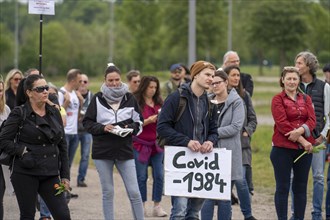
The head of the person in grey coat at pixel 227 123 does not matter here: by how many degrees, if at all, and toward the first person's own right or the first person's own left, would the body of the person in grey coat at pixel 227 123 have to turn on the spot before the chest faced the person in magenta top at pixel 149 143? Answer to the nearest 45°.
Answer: approximately 90° to the first person's own right

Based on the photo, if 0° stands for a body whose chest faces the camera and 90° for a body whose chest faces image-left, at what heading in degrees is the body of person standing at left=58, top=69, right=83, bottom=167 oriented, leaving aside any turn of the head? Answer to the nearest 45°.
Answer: approximately 315°

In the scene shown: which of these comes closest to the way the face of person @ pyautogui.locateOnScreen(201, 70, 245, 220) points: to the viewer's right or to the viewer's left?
to the viewer's left

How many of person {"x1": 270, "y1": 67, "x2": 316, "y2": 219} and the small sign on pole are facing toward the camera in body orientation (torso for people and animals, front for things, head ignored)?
2
